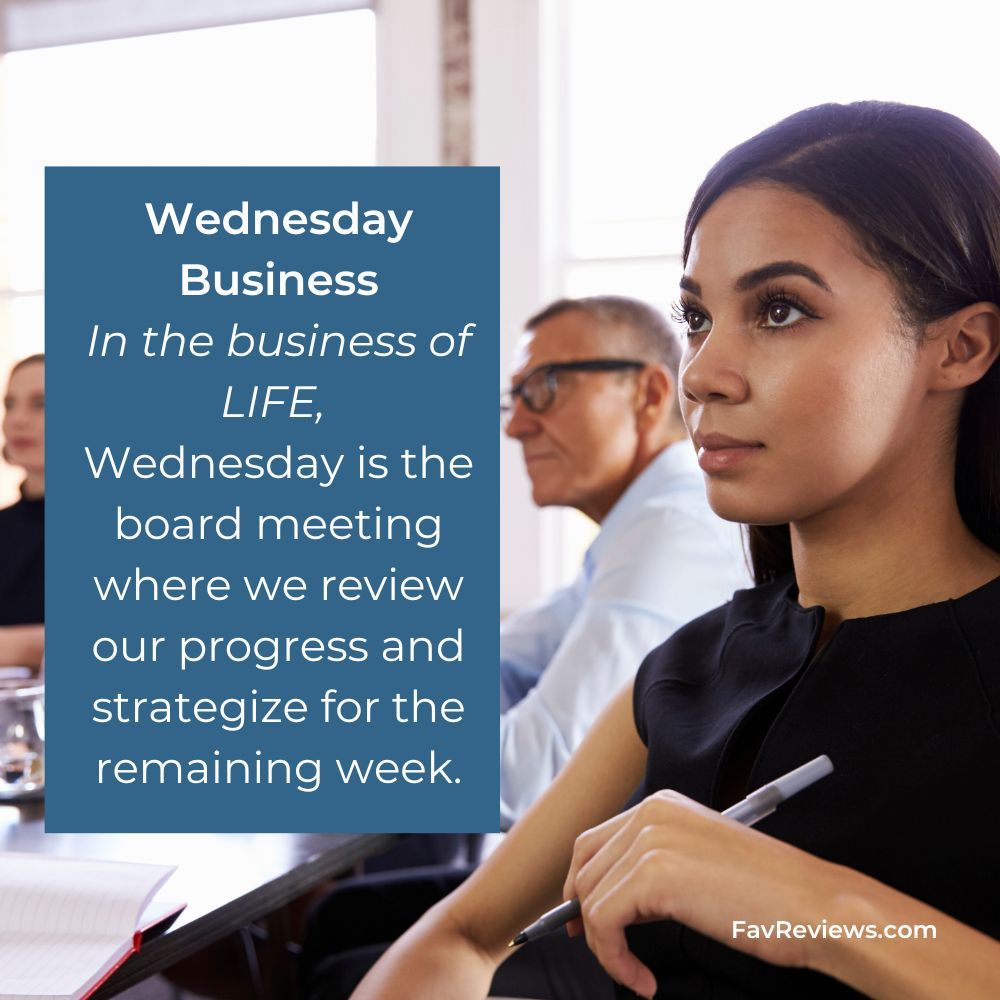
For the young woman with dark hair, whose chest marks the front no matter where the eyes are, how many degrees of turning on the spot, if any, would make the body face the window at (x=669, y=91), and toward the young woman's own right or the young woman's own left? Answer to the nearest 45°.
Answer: approximately 135° to the young woman's own right

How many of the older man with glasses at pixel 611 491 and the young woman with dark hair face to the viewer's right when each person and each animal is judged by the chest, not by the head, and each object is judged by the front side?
0

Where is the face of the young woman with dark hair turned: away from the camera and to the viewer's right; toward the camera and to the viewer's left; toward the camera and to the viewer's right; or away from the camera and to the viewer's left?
toward the camera and to the viewer's left

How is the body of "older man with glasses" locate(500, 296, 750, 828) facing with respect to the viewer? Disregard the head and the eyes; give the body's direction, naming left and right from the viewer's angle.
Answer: facing to the left of the viewer

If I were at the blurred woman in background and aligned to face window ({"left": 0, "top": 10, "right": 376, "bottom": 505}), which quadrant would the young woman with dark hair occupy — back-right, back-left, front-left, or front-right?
back-right

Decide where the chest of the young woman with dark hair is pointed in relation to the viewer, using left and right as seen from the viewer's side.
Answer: facing the viewer and to the left of the viewer

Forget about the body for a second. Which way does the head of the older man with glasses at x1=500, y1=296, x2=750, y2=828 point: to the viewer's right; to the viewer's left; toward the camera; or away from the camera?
to the viewer's left
